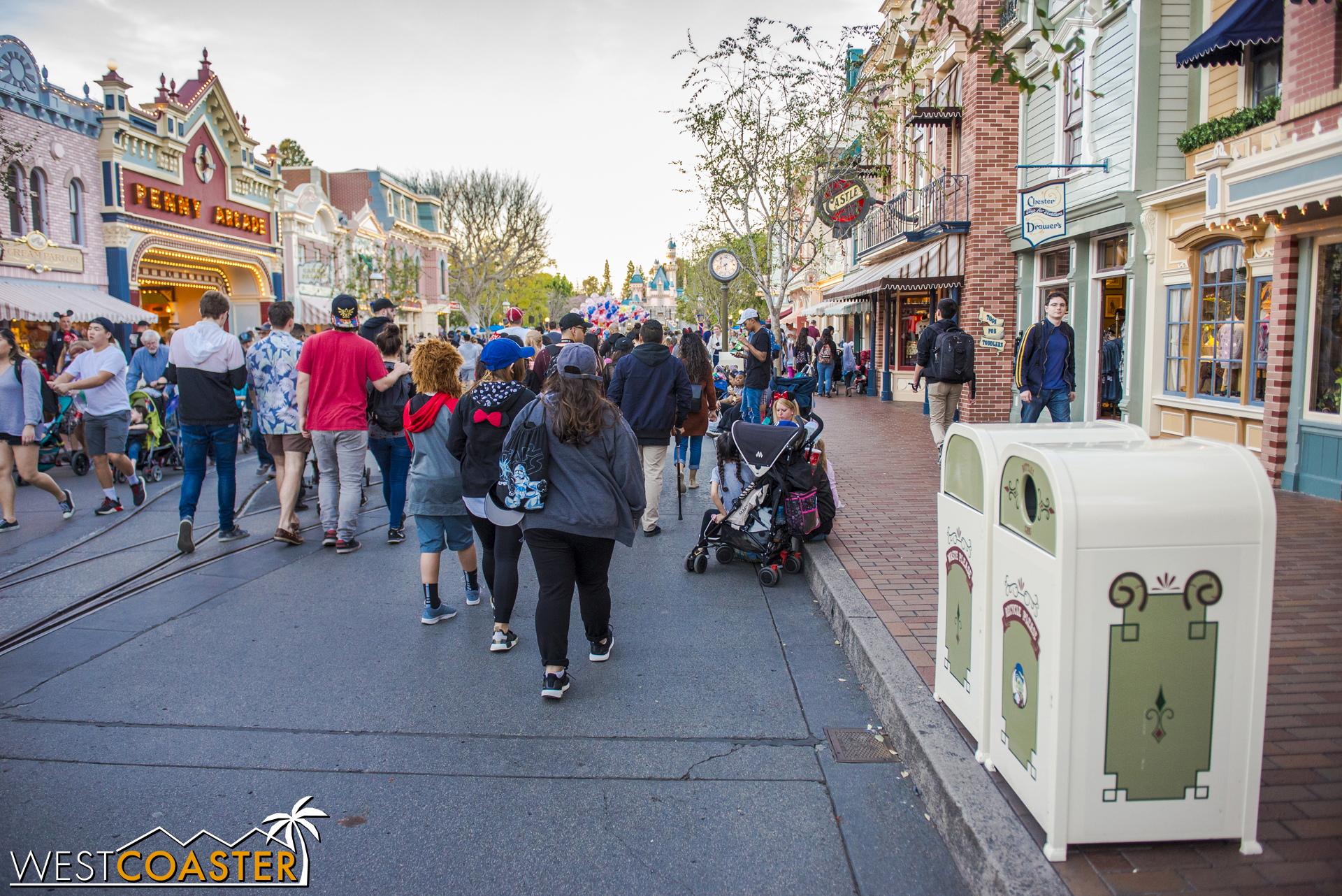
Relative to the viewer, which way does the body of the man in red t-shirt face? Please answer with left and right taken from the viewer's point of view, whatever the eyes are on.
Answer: facing away from the viewer

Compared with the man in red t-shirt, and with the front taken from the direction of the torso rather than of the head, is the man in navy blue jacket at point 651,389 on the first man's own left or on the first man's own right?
on the first man's own right

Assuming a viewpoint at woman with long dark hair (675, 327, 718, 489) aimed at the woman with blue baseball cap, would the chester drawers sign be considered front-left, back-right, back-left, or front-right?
back-left

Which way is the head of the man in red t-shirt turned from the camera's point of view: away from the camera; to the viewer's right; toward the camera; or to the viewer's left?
away from the camera

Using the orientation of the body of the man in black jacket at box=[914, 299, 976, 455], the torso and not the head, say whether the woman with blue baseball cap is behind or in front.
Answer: behind

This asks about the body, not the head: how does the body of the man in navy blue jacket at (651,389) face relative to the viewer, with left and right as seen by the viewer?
facing away from the viewer

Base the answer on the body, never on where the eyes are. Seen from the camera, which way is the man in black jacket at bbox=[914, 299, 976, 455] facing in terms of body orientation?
away from the camera

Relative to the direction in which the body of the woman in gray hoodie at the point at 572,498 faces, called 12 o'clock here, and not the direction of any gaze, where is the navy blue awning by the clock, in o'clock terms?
The navy blue awning is roughly at 2 o'clock from the woman in gray hoodie.

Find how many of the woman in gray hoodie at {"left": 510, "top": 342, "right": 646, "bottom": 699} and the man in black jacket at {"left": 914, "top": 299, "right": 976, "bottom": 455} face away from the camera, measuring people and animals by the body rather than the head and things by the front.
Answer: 2

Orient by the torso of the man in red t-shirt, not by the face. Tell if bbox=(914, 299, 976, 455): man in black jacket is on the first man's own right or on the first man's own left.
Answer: on the first man's own right

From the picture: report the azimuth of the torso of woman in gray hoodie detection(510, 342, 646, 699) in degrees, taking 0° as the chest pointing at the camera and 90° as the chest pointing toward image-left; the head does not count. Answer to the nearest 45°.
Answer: approximately 180°

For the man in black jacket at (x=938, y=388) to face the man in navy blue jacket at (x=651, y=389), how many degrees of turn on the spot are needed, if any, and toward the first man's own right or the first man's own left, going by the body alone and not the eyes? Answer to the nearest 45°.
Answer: approximately 135° to the first man's own left

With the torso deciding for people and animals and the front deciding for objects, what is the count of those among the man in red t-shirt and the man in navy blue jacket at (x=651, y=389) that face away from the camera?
2

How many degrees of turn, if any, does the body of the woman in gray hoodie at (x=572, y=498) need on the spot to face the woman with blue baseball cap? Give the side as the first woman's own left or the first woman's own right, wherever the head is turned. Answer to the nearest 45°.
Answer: approximately 45° to the first woman's own left

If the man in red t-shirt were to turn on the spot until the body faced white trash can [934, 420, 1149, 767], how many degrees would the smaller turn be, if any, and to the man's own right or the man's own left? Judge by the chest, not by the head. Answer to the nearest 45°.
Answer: approximately 135° to the man's own right

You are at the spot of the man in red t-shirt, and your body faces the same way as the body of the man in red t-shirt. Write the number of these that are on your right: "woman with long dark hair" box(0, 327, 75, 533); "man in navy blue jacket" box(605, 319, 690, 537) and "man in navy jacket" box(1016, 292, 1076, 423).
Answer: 2

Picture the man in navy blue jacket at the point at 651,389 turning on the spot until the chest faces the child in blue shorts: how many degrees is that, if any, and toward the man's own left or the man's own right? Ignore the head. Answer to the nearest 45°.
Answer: approximately 135° to the man's own left
